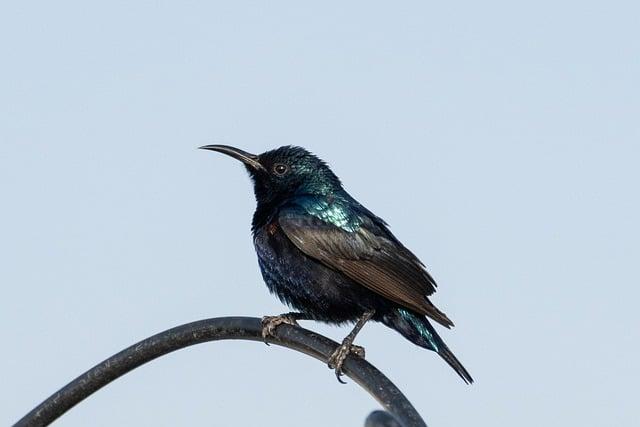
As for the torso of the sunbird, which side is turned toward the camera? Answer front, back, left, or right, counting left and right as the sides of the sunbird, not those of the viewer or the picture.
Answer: left
